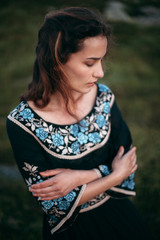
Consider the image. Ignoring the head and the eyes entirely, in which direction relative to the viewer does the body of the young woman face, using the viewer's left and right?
facing the viewer and to the right of the viewer
